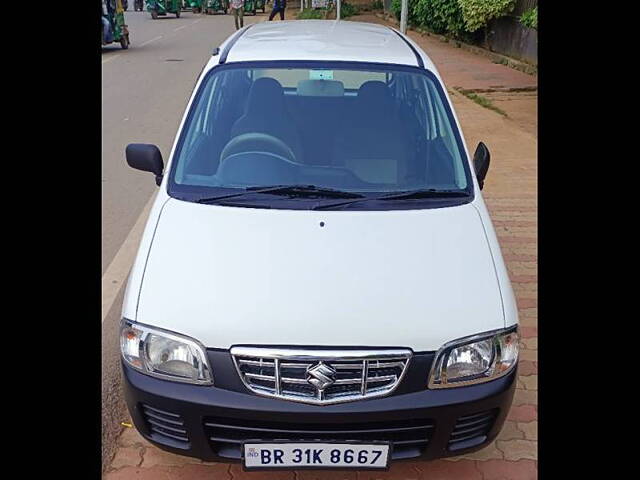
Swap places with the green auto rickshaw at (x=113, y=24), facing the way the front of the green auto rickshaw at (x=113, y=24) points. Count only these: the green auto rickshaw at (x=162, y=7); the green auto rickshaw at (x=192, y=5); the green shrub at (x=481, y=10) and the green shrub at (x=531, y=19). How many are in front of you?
2

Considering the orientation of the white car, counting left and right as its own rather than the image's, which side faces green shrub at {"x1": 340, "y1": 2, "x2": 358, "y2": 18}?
back

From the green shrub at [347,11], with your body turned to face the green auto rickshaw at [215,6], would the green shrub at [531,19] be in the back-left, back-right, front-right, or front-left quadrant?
back-left

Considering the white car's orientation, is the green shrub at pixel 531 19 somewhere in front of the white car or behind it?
behind

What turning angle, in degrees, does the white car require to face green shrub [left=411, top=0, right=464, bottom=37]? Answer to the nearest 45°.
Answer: approximately 180°

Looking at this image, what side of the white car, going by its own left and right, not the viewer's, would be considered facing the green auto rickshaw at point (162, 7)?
back

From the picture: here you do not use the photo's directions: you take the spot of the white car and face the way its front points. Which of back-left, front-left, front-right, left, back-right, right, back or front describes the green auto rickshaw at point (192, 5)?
back

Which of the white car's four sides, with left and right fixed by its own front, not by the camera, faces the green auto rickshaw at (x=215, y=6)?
back
